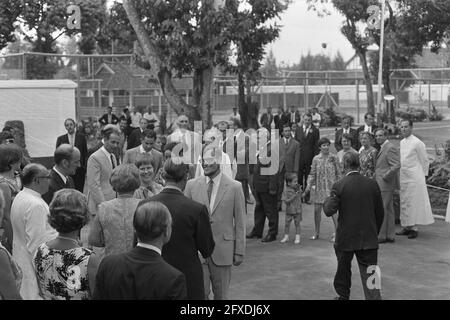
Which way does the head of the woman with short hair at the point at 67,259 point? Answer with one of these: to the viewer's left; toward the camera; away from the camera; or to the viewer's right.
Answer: away from the camera

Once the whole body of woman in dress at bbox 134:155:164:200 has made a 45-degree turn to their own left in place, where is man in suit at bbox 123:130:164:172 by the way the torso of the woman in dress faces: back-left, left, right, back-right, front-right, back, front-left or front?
back-left

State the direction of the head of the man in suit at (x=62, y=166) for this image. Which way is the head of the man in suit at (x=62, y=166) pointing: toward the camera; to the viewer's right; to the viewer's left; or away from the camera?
to the viewer's right

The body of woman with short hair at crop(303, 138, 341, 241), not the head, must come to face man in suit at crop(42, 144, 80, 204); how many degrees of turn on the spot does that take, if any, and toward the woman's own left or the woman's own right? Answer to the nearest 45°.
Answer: approximately 45° to the woman's own right

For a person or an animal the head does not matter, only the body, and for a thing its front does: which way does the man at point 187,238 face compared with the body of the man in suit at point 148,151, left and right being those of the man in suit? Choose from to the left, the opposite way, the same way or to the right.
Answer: the opposite way

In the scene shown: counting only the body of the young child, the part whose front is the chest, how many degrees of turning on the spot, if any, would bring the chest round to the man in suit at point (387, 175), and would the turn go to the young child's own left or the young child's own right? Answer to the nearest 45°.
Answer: approximately 90° to the young child's own left

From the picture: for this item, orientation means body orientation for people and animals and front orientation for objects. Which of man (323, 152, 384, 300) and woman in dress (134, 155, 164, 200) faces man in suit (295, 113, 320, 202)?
the man

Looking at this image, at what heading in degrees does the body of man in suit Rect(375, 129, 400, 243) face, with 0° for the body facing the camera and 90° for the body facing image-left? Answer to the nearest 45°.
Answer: approximately 45°

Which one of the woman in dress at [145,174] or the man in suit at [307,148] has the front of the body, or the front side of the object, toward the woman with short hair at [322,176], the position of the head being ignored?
the man in suit

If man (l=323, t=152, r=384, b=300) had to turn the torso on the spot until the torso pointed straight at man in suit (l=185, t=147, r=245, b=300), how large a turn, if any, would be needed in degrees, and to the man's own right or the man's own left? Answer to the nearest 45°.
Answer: approximately 135° to the man's own left

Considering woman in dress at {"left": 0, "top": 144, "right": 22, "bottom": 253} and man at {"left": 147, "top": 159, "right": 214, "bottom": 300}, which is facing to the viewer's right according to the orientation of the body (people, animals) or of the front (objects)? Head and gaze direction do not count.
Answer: the woman in dress

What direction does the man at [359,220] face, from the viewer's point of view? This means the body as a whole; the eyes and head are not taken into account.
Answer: away from the camera

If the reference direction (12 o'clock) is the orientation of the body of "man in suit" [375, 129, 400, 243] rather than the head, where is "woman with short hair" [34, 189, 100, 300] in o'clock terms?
The woman with short hair is roughly at 11 o'clock from the man in suit.
